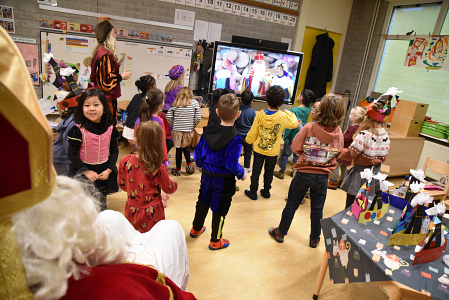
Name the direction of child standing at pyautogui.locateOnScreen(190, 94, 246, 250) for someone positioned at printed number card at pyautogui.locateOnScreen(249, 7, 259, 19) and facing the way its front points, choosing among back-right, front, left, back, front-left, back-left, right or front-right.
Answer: front

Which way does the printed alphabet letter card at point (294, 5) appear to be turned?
toward the camera

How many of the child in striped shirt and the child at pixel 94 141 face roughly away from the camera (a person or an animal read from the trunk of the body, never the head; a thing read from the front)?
1

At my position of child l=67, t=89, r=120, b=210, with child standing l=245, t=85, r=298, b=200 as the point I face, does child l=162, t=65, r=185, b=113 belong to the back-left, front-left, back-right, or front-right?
front-left

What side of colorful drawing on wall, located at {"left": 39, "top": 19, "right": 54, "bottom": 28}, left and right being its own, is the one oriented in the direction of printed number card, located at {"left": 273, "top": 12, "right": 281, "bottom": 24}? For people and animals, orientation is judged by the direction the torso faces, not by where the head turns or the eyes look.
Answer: left

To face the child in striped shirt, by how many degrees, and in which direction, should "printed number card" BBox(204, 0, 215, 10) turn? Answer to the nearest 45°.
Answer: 0° — it already faces them

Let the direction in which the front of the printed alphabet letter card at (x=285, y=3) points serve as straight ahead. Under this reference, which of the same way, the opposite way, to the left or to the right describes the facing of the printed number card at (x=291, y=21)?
the same way

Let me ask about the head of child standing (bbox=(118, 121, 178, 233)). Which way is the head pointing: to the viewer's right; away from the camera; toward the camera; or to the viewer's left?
away from the camera

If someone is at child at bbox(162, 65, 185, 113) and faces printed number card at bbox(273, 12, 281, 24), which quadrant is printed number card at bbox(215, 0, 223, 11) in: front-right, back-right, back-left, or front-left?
front-left

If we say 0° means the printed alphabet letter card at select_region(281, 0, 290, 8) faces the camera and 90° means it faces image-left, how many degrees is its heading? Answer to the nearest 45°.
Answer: approximately 0°

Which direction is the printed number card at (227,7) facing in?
toward the camera

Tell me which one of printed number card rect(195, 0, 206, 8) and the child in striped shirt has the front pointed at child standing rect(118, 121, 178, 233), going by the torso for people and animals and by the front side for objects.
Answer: the printed number card

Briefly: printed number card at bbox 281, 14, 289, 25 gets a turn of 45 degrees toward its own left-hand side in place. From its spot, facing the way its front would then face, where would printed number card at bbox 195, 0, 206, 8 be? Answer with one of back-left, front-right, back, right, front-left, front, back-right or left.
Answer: right

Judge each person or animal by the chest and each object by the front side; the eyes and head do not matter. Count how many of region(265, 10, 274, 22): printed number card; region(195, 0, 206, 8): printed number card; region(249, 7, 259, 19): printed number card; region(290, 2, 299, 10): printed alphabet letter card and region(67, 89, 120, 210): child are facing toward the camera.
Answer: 5

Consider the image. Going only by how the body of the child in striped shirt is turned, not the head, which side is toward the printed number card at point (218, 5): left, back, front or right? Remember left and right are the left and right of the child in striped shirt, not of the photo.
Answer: front

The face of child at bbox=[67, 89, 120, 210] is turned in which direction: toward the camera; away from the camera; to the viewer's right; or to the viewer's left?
toward the camera

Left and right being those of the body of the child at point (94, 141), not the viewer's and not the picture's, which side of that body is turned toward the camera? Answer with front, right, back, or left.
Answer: front

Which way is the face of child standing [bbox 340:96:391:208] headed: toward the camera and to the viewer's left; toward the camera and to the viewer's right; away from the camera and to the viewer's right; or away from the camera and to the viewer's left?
away from the camera and to the viewer's left

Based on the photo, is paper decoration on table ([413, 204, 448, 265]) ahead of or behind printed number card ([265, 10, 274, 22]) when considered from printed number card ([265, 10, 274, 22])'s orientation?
ahead
